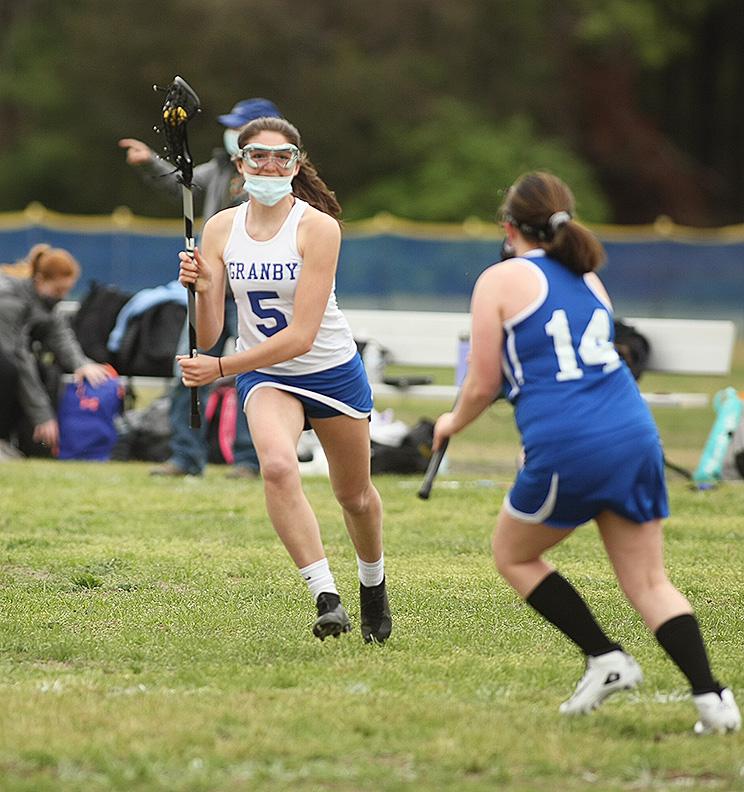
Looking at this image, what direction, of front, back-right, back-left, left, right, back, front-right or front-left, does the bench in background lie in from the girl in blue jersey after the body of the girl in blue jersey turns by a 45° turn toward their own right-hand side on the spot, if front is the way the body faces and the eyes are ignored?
front

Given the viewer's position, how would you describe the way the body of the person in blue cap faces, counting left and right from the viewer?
facing the viewer and to the left of the viewer

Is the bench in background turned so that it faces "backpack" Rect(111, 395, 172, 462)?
no

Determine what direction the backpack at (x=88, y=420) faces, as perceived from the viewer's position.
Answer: facing the viewer

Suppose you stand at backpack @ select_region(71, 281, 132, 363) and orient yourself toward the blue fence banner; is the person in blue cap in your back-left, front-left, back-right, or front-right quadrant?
back-right

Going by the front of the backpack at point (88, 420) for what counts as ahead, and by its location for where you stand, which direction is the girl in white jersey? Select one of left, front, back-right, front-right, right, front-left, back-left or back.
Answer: front

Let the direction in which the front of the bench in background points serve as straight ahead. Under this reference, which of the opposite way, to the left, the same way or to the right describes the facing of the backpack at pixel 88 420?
the same way

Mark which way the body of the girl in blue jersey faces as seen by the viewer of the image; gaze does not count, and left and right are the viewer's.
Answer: facing away from the viewer and to the left of the viewer

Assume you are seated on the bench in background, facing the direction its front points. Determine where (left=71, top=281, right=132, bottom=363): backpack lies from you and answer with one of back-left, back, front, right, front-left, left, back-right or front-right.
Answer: right

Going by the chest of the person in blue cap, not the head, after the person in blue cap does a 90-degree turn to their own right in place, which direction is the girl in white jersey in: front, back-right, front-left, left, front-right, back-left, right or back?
back-left

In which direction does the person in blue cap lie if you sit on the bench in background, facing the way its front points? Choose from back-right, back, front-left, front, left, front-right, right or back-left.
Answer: front-right

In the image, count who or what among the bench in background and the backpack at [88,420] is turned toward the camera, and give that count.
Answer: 2

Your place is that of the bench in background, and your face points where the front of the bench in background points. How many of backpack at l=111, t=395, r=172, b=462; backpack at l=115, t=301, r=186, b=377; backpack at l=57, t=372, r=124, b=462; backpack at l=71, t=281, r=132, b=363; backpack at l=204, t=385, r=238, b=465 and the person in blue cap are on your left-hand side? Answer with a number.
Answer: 0

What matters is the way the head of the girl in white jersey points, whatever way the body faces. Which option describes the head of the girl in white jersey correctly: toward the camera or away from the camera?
toward the camera

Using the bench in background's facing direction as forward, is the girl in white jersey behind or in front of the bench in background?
in front

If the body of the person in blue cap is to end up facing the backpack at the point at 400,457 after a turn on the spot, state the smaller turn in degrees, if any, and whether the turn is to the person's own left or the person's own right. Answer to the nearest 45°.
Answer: approximately 135° to the person's own left

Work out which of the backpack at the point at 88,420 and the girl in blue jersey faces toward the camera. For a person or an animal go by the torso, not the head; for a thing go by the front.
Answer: the backpack

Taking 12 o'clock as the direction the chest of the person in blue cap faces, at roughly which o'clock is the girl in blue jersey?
The girl in blue jersey is roughly at 10 o'clock from the person in blue cap.

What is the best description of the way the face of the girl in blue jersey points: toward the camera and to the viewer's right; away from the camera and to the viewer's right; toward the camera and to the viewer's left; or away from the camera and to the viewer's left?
away from the camera and to the viewer's left
